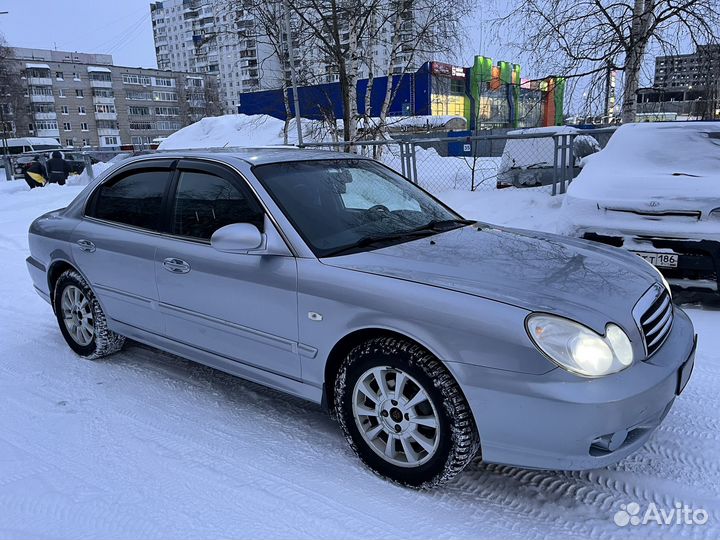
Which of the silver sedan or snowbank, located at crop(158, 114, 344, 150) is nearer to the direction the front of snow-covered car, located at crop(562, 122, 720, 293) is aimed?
the silver sedan

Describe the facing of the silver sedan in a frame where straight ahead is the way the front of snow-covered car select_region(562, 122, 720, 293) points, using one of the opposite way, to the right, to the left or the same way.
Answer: to the left

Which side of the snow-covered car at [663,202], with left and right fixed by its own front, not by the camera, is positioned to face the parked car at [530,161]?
back

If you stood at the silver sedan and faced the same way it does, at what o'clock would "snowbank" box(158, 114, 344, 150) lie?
The snowbank is roughly at 7 o'clock from the silver sedan.

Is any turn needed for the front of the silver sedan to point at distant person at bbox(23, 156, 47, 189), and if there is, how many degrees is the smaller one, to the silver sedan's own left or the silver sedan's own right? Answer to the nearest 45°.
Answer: approximately 180°

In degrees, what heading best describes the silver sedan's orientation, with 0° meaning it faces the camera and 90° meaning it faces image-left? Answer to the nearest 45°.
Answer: approximately 315°

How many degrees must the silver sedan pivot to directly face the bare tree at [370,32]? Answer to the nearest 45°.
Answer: approximately 135° to its left

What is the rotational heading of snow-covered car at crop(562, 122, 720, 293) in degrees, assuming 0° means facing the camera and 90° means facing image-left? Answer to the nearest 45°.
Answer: approximately 0°

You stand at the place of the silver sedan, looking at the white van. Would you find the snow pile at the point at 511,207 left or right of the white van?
right

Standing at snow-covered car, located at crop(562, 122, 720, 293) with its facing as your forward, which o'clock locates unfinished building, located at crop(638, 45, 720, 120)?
The unfinished building is roughly at 6 o'clock from the snow-covered car.

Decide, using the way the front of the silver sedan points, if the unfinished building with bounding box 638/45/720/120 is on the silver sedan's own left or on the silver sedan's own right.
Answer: on the silver sedan's own left
